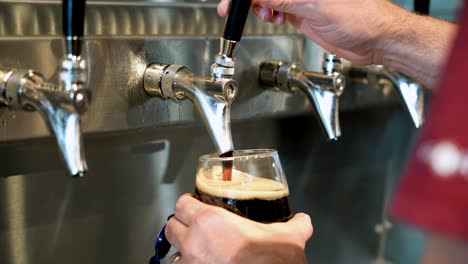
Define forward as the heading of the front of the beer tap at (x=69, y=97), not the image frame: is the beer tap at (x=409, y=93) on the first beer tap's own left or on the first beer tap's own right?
on the first beer tap's own left

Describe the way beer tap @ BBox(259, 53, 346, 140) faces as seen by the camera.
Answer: facing the viewer and to the right of the viewer

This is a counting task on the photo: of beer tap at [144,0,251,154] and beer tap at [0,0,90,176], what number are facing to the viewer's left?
0

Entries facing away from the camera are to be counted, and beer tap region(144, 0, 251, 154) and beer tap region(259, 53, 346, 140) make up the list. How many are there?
0

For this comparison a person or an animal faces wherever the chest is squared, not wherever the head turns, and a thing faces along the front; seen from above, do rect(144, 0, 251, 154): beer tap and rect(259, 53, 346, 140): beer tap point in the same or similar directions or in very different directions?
same or similar directions
